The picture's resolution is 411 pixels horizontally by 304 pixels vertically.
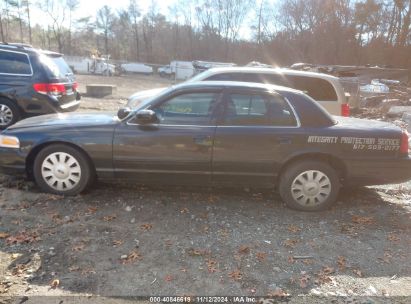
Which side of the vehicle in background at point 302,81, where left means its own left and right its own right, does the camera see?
left

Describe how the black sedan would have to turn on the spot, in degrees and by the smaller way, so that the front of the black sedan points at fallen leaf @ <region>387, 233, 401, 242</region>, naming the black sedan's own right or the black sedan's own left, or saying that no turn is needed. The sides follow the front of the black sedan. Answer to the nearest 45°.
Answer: approximately 180°

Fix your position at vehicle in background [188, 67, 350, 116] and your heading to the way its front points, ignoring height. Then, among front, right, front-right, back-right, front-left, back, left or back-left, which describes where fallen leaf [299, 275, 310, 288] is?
left

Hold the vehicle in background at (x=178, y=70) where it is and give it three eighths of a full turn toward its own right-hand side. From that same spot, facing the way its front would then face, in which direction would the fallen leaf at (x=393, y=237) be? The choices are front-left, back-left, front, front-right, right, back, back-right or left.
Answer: back-right

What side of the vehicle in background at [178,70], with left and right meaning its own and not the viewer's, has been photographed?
left

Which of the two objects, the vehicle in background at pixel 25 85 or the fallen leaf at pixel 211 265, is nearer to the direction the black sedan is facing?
the vehicle in background

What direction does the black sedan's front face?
to the viewer's left

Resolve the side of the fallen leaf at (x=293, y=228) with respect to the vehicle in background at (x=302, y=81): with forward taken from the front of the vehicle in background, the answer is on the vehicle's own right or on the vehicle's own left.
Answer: on the vehicle's own left

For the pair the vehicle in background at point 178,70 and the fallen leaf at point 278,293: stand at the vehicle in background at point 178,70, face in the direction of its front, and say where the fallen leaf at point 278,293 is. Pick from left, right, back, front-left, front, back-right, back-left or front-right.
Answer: left
